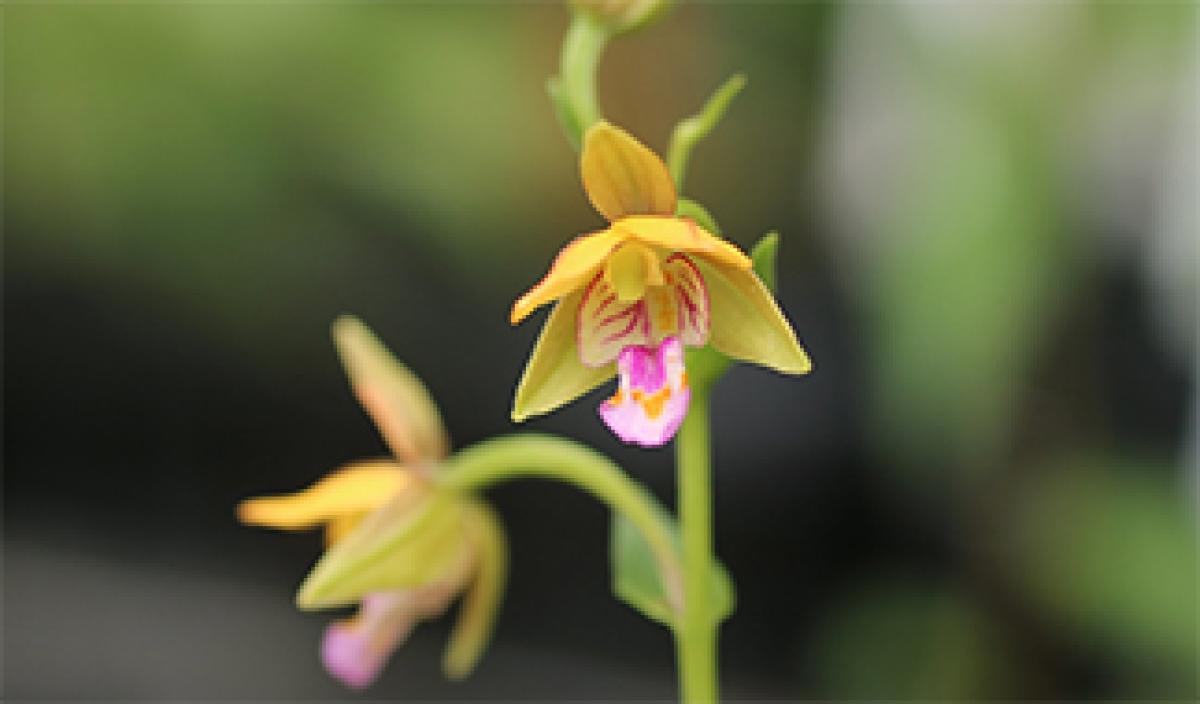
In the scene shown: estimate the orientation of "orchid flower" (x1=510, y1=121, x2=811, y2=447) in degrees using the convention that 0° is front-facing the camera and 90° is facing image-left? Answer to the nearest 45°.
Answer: approximately 0°
